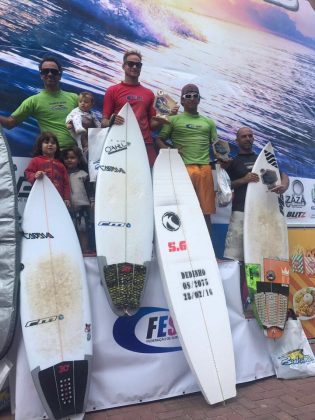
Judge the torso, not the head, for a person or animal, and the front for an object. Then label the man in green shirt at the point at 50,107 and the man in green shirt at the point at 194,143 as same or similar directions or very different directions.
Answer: same or similar directions

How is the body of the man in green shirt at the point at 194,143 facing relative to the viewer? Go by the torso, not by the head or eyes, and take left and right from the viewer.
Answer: facing the viewer

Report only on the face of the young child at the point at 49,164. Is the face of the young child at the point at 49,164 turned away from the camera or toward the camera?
toward the camera

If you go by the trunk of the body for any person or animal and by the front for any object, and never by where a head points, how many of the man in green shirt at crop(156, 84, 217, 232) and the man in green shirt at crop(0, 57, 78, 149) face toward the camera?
2

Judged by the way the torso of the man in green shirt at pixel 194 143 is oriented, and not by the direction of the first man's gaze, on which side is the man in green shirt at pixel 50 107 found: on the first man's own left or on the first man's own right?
on the first man's own right

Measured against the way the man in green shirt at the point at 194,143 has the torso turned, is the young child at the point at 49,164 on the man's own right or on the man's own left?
on the man's own right

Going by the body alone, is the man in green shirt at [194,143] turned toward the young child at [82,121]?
no

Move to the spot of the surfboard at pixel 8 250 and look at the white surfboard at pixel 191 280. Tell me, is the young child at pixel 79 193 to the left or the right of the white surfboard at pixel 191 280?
left

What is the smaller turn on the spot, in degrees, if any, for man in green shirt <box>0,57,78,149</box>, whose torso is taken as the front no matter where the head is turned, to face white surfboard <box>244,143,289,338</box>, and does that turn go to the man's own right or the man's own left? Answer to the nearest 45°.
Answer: approximately 90° to the man's own left

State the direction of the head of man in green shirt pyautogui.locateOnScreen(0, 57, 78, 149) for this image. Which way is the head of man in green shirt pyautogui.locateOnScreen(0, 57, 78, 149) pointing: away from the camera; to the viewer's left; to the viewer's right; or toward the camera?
toward the camera

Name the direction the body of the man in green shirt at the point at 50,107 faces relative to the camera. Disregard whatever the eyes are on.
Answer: toward the camera

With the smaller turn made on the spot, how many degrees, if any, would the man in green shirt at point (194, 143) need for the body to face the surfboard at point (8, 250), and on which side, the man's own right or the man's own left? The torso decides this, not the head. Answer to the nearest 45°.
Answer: approximately 45° to the man's own right

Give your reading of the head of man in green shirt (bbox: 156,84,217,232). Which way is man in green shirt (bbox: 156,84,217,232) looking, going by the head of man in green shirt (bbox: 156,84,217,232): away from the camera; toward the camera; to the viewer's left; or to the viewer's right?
toward the camera
